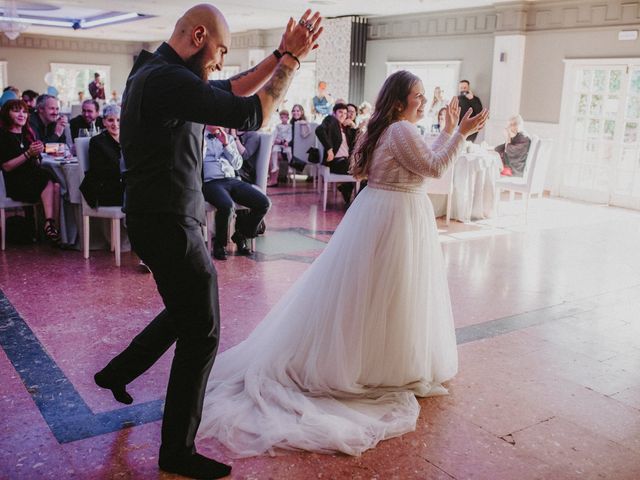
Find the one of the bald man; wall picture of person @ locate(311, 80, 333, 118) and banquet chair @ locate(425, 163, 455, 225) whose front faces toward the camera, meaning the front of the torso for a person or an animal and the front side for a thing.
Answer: the wall picture of person

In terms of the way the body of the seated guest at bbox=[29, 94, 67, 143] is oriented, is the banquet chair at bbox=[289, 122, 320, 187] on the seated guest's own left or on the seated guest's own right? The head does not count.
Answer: on the seated guest's own left

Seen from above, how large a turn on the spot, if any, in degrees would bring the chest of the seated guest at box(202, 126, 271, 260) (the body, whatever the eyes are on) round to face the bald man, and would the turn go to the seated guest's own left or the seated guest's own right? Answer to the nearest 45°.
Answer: approximately 45° to the seated guest's own right

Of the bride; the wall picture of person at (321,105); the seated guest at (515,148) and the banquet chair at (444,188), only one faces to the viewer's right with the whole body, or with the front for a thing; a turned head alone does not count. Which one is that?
the bride

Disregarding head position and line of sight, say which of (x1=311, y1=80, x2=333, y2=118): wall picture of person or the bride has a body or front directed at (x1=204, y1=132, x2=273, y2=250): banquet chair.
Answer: the wall picture of person

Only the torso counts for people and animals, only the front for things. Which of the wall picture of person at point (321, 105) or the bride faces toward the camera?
the wall picture of person

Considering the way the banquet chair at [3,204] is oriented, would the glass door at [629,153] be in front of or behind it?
in front

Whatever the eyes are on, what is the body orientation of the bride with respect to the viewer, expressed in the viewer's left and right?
facing to the right of the viewer

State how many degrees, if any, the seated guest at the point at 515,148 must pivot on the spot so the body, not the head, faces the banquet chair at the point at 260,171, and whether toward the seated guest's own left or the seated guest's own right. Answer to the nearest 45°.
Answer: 0° — they already face it

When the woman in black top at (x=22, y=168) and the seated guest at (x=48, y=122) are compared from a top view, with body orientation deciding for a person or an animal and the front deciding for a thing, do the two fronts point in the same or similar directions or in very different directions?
same or similar directions

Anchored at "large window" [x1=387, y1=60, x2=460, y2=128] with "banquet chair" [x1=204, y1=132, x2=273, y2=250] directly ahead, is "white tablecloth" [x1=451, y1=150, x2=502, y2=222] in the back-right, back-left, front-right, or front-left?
front-left

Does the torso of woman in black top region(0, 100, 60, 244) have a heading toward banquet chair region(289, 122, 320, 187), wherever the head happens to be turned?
no

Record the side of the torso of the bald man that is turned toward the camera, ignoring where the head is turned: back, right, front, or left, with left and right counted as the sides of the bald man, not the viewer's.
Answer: right

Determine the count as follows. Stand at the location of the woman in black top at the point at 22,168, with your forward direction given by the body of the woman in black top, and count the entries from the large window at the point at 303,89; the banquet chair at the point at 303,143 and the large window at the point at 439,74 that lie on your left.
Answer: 3

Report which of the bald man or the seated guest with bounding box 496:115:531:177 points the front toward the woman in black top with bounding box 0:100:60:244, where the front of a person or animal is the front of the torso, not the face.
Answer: the seated guest

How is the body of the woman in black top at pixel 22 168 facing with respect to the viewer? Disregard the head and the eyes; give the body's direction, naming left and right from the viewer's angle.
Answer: facing the viewer and to the right of the viewer

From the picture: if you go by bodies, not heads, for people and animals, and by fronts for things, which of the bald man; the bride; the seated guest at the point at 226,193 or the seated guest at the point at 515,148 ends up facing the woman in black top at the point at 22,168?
the seated guest at the point at 515,148
